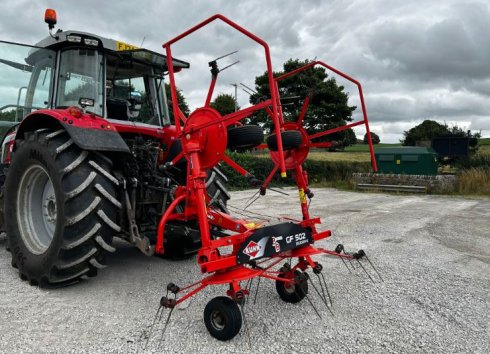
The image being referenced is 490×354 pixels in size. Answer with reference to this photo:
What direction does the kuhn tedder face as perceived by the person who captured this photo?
facing away from the viewer and to the left of the viewer

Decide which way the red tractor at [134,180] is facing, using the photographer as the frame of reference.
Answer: facing away from the viewer and to the left of the viewer

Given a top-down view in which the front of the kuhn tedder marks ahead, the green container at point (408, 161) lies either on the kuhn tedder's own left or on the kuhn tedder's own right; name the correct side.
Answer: on the kuhn tedder's own right

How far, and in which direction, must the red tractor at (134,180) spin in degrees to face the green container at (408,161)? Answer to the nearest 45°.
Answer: approximately 90° to its right
